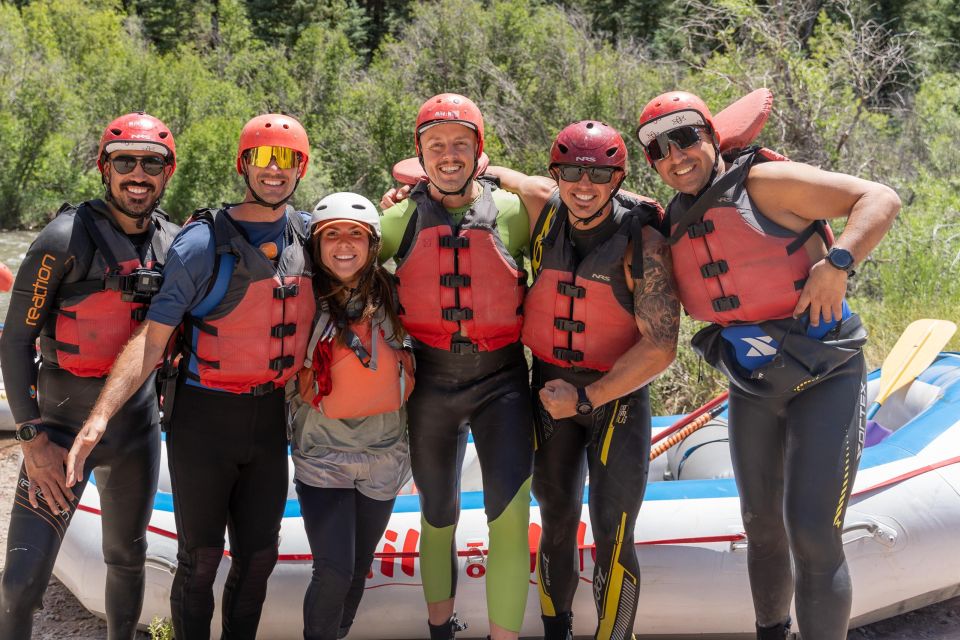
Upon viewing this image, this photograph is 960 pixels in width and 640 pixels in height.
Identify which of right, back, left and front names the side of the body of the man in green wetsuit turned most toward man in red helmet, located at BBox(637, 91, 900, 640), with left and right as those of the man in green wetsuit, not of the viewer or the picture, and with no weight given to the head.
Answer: left

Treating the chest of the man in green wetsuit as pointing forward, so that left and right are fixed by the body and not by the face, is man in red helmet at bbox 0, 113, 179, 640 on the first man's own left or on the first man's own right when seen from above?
on the first man's own right

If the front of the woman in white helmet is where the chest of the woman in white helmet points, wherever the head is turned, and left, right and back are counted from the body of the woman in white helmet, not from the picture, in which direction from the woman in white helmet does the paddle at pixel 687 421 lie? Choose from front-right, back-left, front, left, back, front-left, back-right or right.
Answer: back-left

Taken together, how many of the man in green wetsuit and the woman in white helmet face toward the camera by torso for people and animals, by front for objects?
2

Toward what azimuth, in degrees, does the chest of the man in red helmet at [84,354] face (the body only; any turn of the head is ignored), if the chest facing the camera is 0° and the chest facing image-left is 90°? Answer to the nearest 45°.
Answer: approximately 315°

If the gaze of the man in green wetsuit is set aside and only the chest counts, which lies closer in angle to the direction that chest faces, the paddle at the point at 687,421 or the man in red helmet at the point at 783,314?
the man in red helmet
